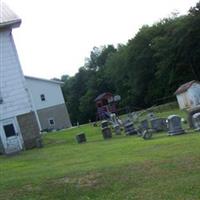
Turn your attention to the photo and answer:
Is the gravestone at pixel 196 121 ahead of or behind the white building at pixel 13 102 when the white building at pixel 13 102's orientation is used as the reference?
ahead

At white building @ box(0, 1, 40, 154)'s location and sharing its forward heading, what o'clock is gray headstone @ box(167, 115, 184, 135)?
The gray headstone is roughly at 11 o'clock from the white building.

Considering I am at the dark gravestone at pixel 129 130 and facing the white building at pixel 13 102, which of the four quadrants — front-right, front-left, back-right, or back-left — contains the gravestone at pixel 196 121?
back-left

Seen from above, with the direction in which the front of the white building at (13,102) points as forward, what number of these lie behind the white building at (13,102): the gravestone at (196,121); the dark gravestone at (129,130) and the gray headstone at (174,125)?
0

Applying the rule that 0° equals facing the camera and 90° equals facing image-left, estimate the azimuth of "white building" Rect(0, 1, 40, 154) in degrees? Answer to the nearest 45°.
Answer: approximately 0°

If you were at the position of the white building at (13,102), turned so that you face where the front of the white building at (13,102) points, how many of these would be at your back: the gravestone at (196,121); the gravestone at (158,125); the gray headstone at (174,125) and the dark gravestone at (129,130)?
0
